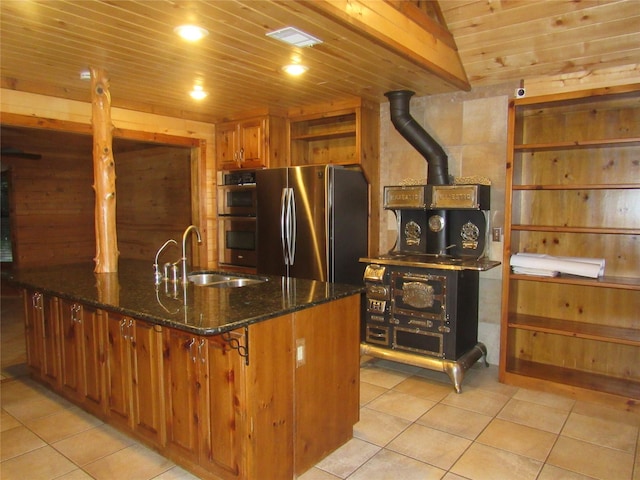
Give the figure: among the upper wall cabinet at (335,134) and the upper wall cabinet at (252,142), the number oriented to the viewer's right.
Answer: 0

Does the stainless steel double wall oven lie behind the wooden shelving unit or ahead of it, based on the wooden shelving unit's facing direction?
ahead

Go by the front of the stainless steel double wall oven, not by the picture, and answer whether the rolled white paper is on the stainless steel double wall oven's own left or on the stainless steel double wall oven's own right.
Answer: on the stainless steel double wall oven's own left

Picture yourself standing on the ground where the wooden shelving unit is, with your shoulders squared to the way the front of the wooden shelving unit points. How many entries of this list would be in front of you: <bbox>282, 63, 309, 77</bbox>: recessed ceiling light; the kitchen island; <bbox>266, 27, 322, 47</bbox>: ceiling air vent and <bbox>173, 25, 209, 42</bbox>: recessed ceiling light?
4

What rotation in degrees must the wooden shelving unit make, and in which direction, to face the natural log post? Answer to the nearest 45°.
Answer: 0° — it already faces it

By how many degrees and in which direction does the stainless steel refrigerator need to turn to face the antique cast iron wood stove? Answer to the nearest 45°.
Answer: approximately 90° to its left

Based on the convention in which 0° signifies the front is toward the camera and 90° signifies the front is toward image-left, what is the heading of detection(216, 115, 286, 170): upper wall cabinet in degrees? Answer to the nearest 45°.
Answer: approximately 45°

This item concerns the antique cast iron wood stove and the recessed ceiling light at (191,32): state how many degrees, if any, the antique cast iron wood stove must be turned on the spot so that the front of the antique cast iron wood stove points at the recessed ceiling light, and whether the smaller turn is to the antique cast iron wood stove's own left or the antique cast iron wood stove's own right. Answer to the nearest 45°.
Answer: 0° — it already faces it

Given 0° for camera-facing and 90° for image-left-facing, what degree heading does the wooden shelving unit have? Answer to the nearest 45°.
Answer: approximately 45°

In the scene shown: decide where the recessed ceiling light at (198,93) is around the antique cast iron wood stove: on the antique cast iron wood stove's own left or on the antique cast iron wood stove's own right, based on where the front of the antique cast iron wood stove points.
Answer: on the antique cast iron wood stove's own right

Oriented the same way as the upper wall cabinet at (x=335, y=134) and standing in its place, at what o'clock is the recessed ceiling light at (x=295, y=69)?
The recessed ceiling light is roughly at 11 o'clock from the upper wall cabinet.

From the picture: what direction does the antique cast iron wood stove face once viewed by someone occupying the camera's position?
facing the viewer and to the left of the viewer
